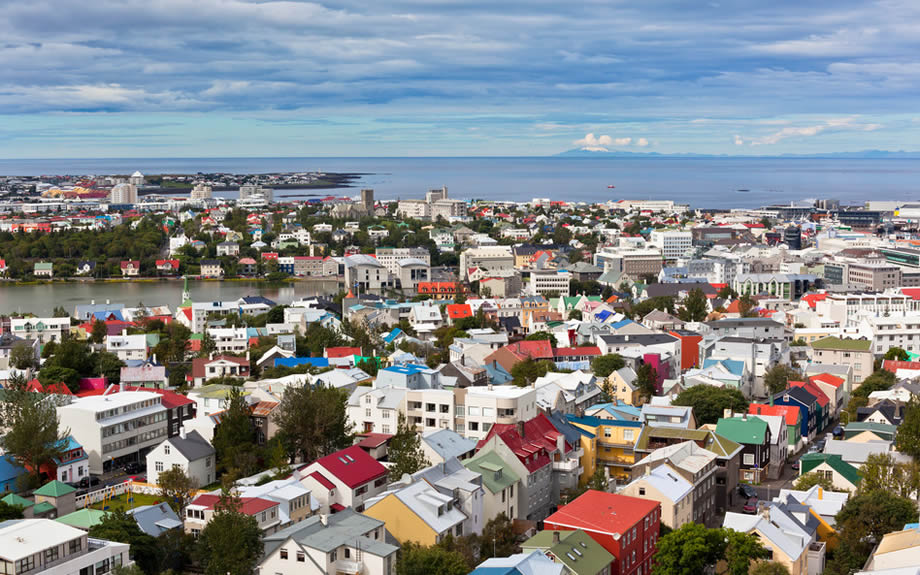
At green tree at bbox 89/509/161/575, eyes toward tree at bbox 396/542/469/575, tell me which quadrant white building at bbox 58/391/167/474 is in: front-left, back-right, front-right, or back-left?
back-left

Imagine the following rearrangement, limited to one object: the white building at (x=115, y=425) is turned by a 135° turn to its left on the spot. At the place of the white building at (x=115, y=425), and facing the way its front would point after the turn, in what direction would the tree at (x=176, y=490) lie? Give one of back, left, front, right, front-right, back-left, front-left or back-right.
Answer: back

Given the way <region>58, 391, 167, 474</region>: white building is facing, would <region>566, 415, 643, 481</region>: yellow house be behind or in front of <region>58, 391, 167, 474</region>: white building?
in front

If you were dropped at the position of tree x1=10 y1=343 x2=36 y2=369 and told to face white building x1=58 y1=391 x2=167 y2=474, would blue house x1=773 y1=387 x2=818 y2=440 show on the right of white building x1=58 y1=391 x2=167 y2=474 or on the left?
left

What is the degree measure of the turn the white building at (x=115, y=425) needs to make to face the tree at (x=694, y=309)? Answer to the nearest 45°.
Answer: approximately 90° to its left

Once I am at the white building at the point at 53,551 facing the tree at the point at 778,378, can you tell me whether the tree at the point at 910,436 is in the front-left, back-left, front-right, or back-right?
front-right

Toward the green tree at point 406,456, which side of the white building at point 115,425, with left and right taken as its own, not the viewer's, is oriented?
front

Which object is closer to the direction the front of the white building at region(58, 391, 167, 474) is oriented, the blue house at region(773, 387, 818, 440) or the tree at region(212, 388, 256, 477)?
the tree

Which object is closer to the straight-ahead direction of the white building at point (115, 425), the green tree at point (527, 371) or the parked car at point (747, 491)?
the parked car

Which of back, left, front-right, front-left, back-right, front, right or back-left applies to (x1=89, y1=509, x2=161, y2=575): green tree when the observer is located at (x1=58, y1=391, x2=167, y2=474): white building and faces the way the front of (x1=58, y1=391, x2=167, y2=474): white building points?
front-right

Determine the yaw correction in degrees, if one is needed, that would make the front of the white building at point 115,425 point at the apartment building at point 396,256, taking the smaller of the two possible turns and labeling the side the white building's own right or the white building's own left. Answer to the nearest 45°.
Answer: approximately 90° to the white building's own left

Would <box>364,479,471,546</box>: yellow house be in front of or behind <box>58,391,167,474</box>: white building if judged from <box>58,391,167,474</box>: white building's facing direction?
in front

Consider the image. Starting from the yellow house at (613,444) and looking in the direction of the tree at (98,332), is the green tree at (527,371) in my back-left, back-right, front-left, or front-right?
front-right

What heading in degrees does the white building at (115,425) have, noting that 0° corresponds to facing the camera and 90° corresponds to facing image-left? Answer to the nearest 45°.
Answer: approximately 315°

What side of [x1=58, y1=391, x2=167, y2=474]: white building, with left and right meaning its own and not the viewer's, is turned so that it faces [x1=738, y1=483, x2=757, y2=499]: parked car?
front

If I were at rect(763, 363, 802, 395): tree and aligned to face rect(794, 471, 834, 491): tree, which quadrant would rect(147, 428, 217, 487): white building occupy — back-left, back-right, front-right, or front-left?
front-right
